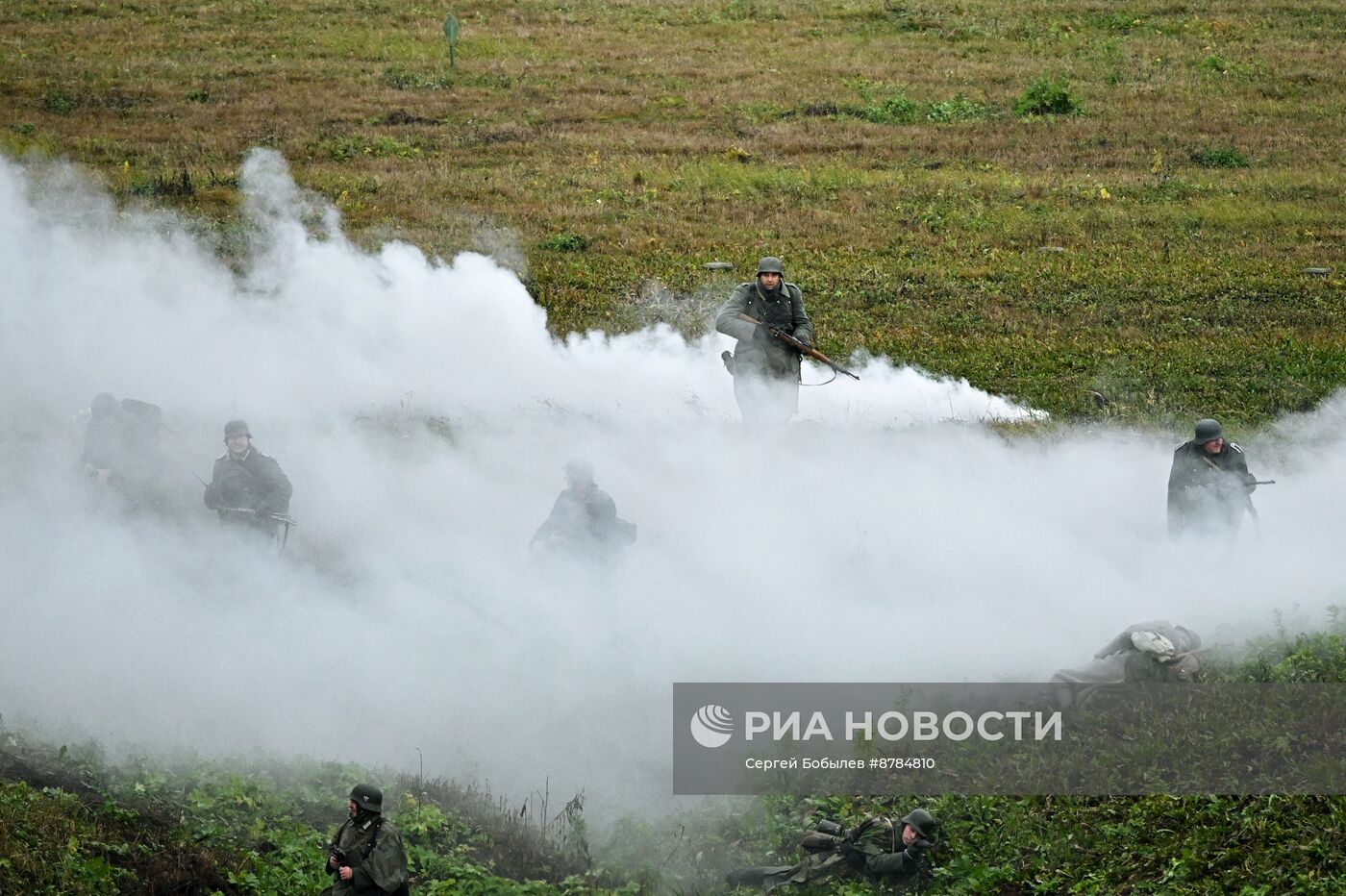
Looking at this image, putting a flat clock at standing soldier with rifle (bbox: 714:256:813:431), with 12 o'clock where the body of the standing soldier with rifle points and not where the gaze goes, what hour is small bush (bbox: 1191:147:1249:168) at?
The small bush is roughly at 7 o'clock from the standing soldier with rifle.

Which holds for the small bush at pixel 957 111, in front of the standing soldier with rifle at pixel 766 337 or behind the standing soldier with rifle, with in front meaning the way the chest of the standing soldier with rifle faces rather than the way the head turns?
behind

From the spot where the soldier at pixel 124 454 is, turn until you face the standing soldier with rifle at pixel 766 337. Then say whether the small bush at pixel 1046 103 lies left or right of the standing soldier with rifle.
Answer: left

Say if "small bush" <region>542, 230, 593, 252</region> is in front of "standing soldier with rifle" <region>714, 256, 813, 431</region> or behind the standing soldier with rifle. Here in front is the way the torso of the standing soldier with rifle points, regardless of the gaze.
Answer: behind

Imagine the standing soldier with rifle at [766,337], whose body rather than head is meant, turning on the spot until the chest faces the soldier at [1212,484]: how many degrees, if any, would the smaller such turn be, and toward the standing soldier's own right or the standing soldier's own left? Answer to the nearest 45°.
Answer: approximately 90° to the standing soldier's own left

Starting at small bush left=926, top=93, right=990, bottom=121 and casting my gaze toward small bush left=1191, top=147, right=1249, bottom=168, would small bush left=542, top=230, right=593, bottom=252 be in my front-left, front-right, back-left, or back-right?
back-right

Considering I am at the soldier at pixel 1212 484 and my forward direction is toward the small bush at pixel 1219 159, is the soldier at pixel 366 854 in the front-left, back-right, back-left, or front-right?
back-left

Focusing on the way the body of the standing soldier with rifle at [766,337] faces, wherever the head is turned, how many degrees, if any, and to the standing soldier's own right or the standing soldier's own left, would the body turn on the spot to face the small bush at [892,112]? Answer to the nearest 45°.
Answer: approximately 180°

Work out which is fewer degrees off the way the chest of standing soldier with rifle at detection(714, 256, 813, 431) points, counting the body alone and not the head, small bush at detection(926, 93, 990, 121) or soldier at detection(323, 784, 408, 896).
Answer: the soldier

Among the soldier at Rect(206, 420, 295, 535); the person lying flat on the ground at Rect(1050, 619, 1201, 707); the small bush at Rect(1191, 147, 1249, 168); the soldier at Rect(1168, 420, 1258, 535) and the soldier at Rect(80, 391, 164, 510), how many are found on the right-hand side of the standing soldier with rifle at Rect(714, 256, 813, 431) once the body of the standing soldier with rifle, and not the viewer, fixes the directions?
2

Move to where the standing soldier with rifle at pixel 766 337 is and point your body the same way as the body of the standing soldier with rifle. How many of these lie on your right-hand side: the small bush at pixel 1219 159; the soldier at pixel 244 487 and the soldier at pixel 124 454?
2

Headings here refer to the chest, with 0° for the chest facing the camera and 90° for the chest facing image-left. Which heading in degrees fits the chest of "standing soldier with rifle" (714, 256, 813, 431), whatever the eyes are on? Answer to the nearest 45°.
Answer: approximately 0°

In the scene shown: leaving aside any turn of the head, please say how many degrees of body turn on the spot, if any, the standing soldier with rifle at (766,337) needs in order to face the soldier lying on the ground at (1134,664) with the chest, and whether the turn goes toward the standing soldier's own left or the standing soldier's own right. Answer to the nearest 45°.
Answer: approximately 45° to the standing soldier's own left

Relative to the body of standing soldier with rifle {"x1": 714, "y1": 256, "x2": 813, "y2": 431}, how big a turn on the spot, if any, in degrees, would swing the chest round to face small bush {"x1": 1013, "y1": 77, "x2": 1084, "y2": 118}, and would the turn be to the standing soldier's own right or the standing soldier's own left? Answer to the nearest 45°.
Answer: approximately 180°

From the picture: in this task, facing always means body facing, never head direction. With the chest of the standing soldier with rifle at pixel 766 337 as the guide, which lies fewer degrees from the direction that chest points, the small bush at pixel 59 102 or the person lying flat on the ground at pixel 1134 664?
the person lying flat on the ground

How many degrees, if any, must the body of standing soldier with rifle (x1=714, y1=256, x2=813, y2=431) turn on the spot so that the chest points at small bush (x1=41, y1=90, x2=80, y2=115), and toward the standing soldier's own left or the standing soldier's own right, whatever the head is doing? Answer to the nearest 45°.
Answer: approximately 135° to the standing soldier's own right
